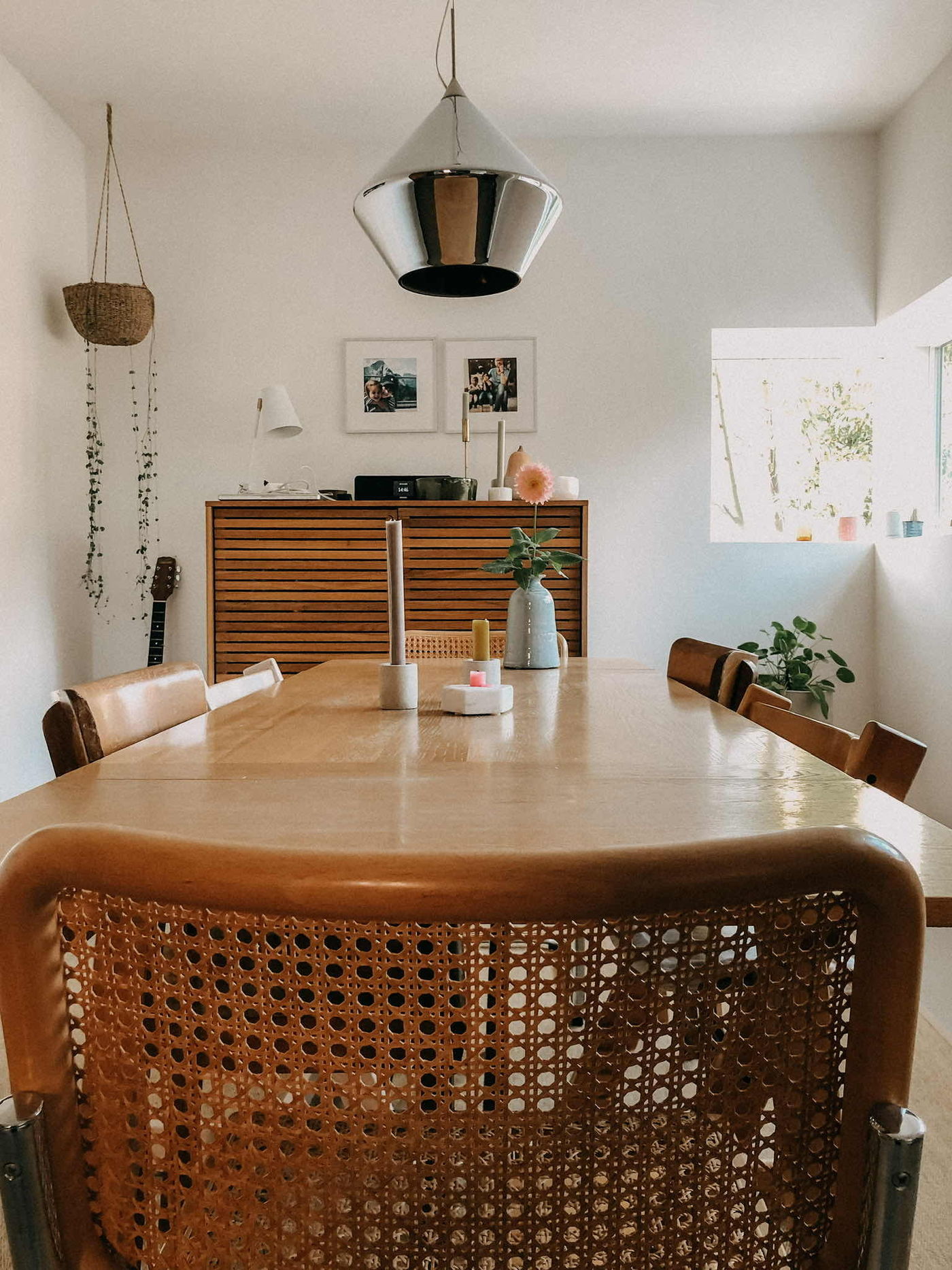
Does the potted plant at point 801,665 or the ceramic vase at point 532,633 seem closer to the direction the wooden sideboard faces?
the ceramic vase

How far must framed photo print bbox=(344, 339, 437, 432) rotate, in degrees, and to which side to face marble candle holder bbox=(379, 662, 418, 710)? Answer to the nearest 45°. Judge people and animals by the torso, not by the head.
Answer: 0° — it already faces it

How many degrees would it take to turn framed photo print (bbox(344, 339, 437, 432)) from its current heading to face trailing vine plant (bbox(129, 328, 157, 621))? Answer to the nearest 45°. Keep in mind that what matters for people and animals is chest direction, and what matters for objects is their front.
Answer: approximately 90° to its right

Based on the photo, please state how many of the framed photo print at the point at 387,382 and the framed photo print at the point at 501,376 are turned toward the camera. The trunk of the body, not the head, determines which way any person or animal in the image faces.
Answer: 2

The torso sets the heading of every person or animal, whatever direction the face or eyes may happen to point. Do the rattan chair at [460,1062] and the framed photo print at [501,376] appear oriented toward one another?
yes

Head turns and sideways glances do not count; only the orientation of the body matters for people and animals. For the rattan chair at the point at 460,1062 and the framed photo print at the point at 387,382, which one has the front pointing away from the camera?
the rattan chair

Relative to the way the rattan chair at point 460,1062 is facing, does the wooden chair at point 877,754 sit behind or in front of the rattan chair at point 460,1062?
in front

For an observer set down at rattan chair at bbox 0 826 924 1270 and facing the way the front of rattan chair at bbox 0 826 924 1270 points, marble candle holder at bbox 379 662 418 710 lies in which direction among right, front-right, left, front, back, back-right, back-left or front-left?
front

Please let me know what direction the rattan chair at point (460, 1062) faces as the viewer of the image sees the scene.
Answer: facing away from the viewer

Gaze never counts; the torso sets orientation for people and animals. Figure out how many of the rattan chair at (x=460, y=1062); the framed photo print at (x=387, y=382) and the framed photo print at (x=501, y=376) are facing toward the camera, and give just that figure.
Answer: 2

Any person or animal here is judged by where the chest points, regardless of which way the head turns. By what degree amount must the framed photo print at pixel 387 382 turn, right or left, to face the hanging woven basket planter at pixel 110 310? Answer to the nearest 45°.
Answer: approximately 90° to its right

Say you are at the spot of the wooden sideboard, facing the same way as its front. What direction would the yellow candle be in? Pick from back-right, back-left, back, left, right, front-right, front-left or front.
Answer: front

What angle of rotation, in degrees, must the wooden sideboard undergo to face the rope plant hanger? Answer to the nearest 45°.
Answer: approximately 135° to its right

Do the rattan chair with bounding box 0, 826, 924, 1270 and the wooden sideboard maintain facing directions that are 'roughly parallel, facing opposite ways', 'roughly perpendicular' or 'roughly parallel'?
roughly parallel, facing opposite ways

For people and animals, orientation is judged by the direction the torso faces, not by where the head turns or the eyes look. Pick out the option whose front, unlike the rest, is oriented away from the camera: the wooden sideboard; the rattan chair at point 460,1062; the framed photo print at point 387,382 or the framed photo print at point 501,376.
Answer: the rattan chair

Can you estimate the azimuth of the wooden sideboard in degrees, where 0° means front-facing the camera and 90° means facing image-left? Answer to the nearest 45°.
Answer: approximately 0°

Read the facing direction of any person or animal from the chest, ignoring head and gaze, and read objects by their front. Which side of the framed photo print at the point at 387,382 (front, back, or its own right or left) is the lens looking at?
front

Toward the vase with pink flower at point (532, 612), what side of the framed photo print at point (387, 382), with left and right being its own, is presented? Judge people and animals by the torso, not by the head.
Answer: front

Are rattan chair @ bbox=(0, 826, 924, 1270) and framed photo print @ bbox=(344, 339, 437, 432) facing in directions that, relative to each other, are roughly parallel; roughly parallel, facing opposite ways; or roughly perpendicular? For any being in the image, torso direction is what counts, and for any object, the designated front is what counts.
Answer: roughly parallel, facing opposite ways

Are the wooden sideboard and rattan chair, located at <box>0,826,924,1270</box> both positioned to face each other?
yes
